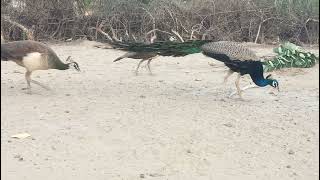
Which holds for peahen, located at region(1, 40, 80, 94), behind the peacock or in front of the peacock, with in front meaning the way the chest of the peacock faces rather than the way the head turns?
behind

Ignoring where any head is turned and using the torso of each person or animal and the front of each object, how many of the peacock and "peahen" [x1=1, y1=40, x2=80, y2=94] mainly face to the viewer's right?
2

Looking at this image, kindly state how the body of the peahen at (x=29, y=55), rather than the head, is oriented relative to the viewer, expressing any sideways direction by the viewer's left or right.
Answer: facing to the right of the viewer

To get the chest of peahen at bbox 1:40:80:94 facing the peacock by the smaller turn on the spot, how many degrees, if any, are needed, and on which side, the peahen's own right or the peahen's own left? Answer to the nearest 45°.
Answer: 0° — it already faces it

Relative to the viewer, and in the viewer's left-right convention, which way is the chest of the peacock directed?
facing to the right of the viewer
